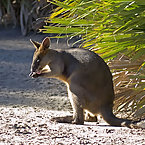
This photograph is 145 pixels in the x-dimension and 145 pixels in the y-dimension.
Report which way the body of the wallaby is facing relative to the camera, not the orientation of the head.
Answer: to the viewer's left
